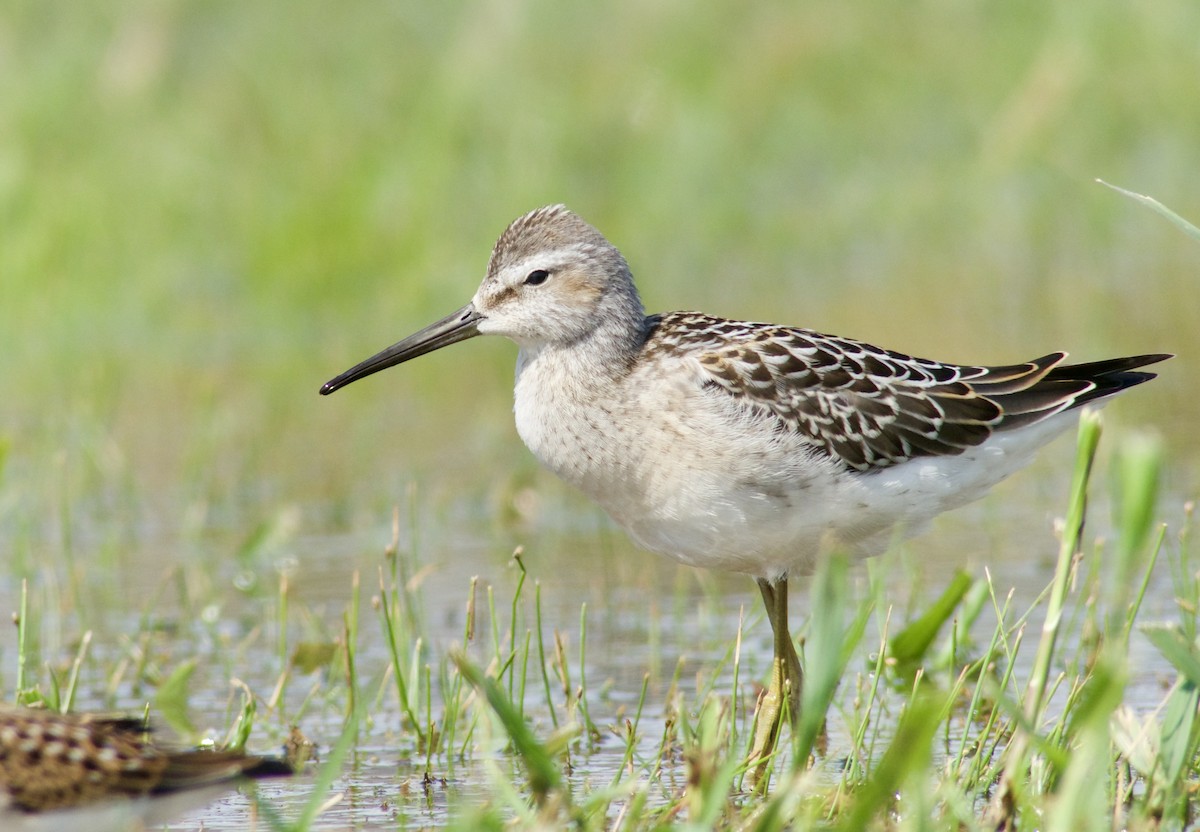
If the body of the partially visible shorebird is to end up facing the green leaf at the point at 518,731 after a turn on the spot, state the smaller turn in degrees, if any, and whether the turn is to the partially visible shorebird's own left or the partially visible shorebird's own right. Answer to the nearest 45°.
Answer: approximately 135° to the partially visible shorebird's own left

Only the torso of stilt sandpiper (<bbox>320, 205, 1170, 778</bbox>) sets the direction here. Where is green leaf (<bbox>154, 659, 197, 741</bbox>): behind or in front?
in front

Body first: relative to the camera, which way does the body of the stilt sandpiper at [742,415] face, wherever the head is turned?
to the viewer's left

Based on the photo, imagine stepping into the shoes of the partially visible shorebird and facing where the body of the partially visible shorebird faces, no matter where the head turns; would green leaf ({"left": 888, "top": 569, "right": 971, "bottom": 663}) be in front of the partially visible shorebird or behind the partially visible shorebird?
behind

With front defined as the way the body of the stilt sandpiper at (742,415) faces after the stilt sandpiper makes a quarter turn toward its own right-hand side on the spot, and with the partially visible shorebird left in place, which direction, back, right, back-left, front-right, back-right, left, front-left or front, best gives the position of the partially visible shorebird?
back-left

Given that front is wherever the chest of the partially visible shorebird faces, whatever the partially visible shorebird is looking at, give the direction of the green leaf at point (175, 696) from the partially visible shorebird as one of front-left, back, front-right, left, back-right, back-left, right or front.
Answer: right

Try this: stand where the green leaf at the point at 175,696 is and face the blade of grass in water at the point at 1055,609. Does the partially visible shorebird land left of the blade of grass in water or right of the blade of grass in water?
right

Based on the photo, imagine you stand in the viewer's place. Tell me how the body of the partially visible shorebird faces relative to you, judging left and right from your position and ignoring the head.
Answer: facing to the left of the viewer
